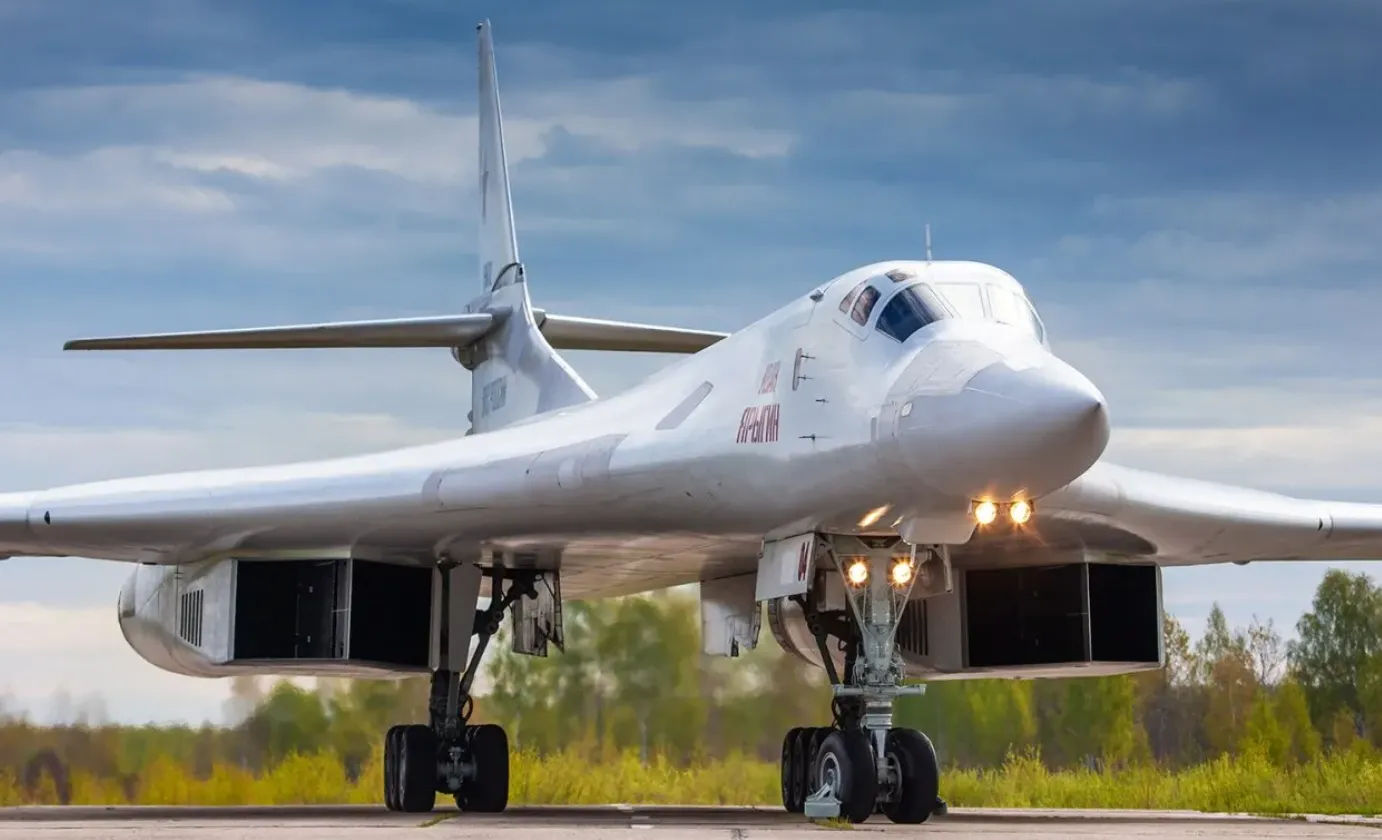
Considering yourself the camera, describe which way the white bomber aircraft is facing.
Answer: facing the viewer

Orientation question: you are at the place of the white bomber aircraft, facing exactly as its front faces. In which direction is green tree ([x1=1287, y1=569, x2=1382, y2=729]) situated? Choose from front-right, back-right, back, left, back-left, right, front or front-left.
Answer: back-left
